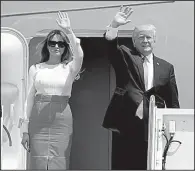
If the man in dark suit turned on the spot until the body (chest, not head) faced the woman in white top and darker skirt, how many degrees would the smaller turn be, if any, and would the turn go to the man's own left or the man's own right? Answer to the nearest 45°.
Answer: approximately 135° to the man's own right

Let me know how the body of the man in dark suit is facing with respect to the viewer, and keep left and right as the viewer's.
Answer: facing the viewer and to the right of the viewer

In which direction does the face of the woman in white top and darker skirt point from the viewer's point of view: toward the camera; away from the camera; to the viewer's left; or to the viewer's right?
toward the camera

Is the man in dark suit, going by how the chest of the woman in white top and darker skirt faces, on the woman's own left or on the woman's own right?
on the woman's own left

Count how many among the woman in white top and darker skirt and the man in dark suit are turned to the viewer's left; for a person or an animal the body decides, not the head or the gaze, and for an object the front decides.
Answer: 0

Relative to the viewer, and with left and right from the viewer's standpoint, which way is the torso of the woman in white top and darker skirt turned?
facing the viewer
